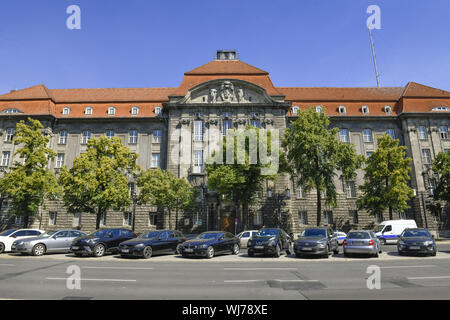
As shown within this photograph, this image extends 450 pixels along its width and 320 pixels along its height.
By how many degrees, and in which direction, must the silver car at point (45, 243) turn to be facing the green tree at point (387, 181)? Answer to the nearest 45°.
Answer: approximately 135° to its left

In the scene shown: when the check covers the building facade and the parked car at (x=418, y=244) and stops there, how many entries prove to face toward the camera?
2

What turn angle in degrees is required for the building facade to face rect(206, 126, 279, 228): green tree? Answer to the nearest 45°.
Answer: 0° — it already faces it

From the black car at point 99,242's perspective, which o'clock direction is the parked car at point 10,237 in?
The parked car is roughly at 3 o'clock from the black car.

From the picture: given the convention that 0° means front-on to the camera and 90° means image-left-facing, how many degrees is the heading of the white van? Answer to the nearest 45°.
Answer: approximately 45°
